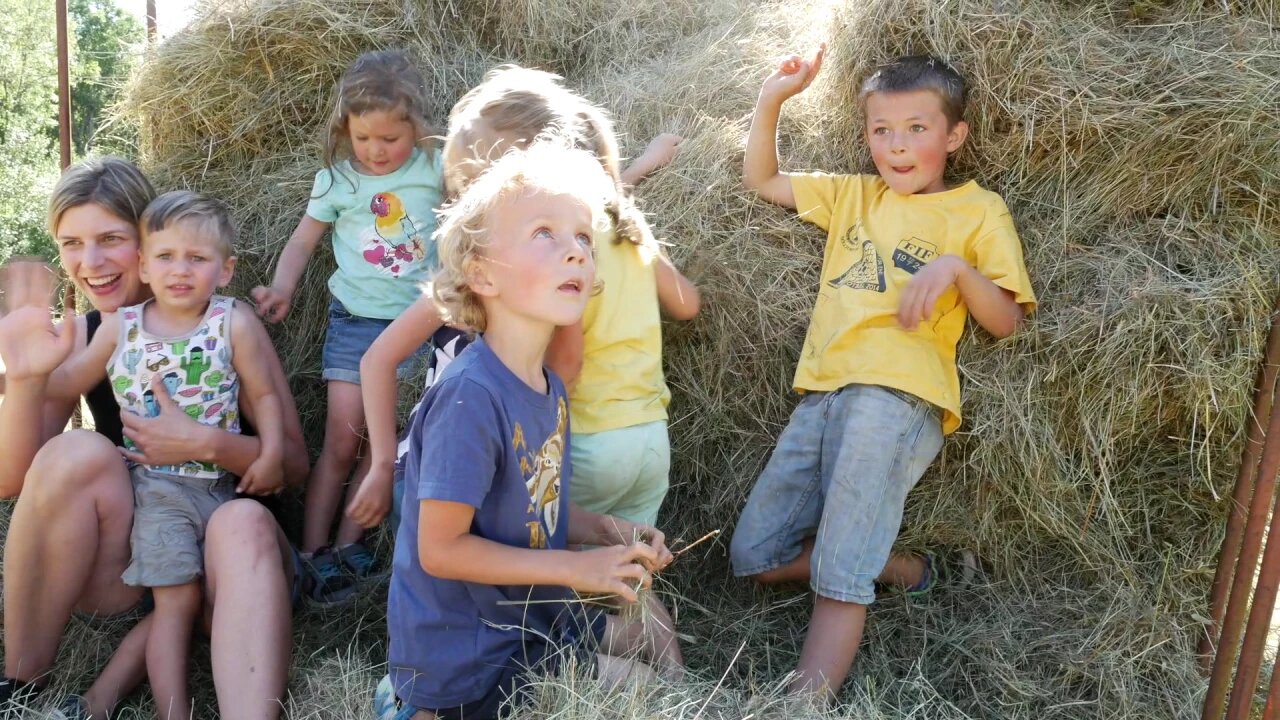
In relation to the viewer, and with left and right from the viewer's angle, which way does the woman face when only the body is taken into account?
facing the viewer

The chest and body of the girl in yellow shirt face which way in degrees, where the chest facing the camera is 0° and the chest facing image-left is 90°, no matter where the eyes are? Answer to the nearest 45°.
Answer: approximately 135°

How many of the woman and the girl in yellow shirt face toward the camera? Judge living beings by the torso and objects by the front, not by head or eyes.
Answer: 1

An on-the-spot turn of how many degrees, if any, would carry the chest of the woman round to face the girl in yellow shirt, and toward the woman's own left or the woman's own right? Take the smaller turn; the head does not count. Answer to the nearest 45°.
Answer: approximately 90° to the woman's own left

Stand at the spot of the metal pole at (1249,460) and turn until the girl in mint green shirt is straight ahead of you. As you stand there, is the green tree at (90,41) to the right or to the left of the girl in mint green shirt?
right

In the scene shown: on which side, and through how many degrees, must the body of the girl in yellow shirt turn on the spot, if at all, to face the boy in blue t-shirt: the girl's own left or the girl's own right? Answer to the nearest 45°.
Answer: approximately 135° to the girl's own left

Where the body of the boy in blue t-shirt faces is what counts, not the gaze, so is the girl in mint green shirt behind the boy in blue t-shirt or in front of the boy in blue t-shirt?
behind

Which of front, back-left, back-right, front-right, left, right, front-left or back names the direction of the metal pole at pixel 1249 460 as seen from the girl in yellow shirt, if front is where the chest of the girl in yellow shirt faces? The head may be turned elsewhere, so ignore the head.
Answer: back-right
